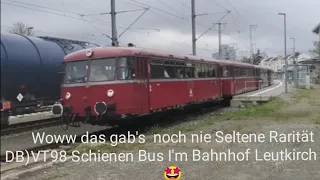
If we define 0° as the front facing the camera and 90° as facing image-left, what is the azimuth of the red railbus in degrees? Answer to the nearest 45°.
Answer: approximately 45°
